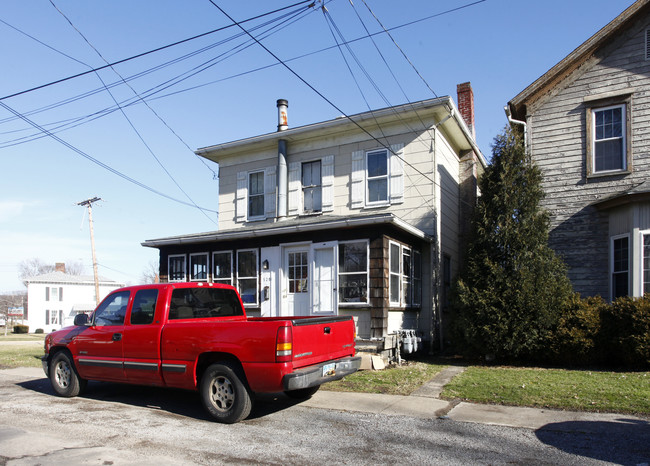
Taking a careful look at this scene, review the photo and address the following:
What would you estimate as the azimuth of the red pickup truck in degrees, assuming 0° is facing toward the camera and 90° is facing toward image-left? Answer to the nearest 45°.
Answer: approximately 135°

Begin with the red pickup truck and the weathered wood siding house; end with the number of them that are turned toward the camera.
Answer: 1

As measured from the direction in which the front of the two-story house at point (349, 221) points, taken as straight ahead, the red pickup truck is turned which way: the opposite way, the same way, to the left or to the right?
to the right

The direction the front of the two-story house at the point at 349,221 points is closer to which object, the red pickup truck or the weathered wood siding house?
the red pickup truck

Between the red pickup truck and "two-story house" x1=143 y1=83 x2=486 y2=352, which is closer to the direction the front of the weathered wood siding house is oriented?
the red pickup truck

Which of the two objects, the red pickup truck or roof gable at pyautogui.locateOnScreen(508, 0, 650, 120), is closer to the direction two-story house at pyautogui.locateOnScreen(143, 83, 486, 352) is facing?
the red pickup truck

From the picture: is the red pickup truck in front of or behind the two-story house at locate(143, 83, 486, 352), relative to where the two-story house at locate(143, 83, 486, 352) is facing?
in front

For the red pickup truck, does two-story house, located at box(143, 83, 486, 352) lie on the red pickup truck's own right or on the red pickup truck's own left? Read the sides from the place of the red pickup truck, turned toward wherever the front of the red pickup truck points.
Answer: on the red pickup truck's own right

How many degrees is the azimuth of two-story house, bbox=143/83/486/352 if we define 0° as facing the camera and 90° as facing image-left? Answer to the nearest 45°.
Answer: approximately 45°
